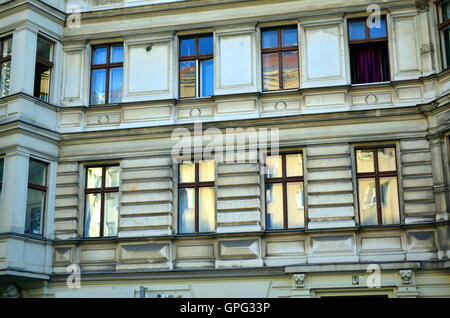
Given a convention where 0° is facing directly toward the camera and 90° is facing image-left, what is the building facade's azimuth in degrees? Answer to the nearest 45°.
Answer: approximately 0°
